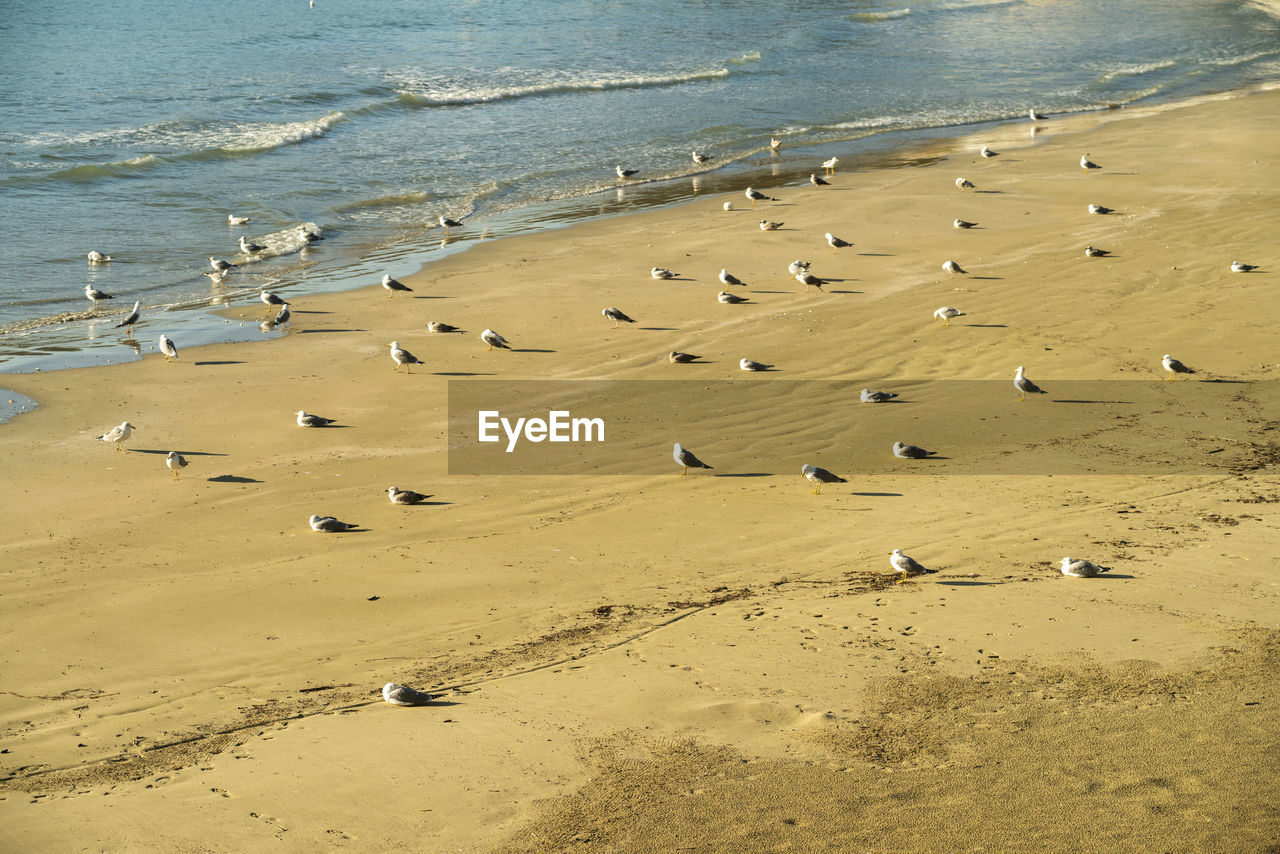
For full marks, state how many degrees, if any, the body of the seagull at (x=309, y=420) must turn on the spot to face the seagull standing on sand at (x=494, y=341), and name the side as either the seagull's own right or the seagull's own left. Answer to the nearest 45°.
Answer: approximately 135° to the seagull's own right

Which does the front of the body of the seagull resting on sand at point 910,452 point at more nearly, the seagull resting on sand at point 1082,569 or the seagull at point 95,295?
the seagull

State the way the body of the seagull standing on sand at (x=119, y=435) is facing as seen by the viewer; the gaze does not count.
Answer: to the viewer's right

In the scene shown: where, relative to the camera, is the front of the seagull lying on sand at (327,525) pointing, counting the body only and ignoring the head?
to the viewer's left

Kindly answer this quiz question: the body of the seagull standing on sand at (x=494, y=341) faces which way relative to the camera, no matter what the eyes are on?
to the viewer's left

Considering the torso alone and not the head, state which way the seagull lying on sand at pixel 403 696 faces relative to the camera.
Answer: to the viewer's left

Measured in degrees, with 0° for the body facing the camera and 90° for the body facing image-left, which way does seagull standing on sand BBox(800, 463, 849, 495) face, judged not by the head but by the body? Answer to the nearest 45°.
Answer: approximately 90°

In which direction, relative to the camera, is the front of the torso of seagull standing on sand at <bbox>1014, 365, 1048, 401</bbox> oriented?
to the viewer's left

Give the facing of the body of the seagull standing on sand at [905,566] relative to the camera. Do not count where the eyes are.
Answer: to the viewer's left

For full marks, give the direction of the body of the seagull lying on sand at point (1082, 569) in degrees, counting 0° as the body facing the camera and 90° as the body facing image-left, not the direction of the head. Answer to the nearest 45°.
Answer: approximately 90°

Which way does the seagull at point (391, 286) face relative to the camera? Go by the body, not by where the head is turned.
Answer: to the viewer's left

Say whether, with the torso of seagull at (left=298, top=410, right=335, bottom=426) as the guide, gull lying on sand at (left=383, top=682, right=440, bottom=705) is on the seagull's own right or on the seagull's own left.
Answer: on the seagull's own left

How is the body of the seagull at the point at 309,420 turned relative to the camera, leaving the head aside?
to the viewer's left

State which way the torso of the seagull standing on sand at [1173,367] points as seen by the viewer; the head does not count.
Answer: to the viewer's left
